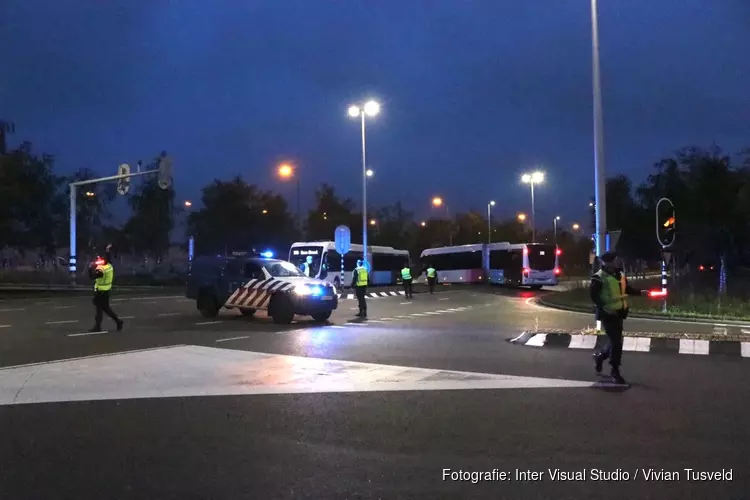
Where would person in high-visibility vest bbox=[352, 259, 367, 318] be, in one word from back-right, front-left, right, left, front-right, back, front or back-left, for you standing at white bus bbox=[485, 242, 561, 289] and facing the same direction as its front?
back-left

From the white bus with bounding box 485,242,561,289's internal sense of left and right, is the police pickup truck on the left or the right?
on its left

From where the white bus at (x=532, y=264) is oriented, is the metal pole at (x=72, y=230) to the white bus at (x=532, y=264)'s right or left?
on its left

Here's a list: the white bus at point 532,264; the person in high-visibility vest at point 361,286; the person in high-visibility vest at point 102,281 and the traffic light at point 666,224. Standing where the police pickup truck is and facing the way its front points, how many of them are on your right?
1

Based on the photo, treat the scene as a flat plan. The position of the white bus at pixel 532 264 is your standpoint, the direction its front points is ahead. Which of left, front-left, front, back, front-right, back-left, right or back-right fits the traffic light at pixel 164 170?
left

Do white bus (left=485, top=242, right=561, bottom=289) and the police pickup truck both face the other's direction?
no

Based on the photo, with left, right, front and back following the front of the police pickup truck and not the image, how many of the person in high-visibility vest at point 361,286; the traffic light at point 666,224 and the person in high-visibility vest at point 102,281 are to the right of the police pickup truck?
1

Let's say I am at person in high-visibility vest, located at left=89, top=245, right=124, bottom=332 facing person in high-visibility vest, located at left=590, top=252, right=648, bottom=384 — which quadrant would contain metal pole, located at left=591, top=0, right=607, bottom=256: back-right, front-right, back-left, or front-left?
front-left

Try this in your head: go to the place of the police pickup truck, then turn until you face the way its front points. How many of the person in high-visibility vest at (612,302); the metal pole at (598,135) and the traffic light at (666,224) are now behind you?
0

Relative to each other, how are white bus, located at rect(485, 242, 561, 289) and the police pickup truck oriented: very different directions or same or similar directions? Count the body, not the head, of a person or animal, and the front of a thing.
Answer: very different directions

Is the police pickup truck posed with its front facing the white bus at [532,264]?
no

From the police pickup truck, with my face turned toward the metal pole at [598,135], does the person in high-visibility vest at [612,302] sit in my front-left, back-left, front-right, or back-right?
front-right

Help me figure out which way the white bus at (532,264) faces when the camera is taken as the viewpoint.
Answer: facing away from the viewer and to the left of the viewer

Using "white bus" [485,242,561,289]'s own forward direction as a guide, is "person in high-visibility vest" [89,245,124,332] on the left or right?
on its left

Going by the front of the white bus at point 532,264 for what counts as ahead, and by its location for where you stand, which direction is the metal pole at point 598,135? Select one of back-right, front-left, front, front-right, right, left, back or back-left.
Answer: back-left

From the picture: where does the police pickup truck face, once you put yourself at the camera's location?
facing the viewer and to the right of the viewer

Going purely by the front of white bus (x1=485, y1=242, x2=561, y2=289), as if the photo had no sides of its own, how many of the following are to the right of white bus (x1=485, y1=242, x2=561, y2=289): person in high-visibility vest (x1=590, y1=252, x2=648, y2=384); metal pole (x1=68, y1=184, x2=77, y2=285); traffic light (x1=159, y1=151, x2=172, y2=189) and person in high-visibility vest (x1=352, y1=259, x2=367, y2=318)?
0
